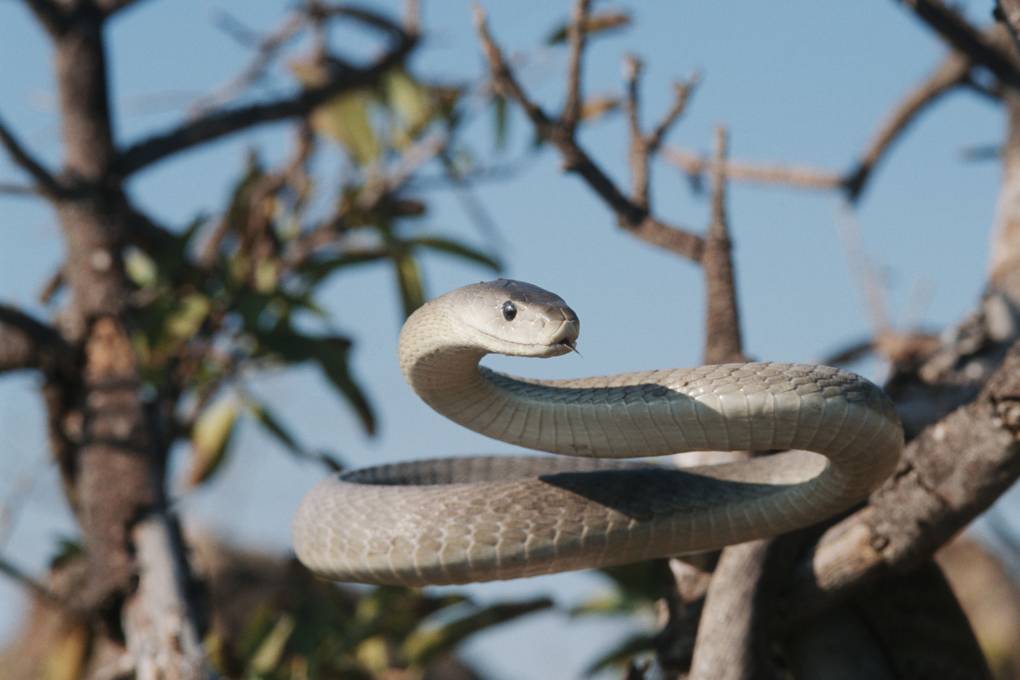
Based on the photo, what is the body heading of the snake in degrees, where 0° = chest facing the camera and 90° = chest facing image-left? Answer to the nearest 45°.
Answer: approximately 315°

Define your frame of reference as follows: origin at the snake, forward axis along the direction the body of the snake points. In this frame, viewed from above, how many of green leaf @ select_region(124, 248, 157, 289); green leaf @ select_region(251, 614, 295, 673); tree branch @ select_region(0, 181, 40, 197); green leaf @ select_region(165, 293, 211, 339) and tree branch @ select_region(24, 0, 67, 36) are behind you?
5

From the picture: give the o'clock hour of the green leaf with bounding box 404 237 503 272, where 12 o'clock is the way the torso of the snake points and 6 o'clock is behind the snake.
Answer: The green leaf is roughly at 7 o'clock from the snake.

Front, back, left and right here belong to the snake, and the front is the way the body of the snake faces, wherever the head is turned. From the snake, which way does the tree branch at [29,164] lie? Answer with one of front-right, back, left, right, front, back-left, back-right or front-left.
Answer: back
